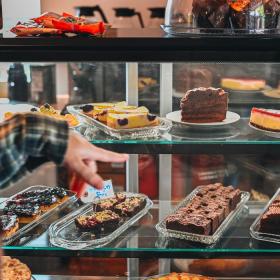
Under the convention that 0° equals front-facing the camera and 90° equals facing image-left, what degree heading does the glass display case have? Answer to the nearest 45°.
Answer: approximately 0°

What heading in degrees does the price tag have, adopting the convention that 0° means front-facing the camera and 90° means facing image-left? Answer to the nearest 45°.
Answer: approximately 0°
